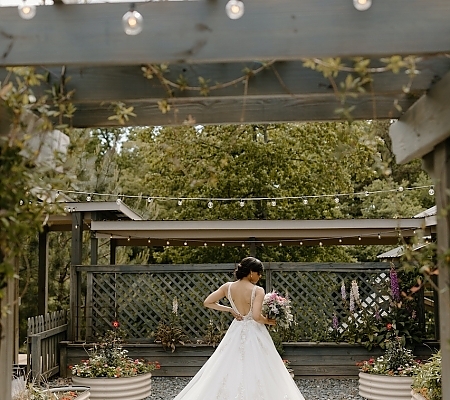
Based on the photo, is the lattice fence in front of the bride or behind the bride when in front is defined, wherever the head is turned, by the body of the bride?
in front

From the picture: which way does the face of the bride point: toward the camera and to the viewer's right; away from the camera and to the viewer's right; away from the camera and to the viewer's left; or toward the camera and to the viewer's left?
away from the camera and to the viewer's right

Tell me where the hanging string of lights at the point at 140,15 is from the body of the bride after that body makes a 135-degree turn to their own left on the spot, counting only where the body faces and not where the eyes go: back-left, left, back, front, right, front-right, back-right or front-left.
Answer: front-left

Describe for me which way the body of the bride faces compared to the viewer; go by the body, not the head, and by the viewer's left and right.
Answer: facing away from the viewer

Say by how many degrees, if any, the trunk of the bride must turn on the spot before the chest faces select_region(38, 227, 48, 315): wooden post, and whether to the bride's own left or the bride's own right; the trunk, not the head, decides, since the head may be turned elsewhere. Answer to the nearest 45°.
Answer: approximately 45° to the bride's own left

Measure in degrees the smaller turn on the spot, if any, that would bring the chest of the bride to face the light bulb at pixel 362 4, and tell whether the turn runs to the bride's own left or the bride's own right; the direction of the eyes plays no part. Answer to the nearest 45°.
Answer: approximately 180°

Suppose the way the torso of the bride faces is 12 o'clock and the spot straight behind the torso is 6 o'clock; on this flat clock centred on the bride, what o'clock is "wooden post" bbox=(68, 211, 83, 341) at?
The wooden post is roughly at 11 o'clock from the bride.

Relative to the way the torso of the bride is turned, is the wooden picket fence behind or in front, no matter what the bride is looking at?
in front

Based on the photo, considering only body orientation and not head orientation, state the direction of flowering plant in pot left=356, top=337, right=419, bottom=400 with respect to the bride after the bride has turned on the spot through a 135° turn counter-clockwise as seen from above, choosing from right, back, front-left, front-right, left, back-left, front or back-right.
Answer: back

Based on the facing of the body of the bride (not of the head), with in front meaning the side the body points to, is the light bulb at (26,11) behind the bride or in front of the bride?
behind

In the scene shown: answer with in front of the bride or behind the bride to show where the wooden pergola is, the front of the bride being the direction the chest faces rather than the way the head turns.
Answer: behind

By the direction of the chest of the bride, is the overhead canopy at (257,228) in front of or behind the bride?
in front

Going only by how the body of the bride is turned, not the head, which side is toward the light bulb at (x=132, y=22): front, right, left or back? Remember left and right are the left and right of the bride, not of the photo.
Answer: back

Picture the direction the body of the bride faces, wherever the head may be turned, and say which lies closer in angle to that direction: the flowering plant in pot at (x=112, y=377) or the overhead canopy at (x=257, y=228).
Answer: the overhead canopy

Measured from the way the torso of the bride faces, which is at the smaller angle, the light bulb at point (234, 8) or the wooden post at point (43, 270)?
the wooden post
